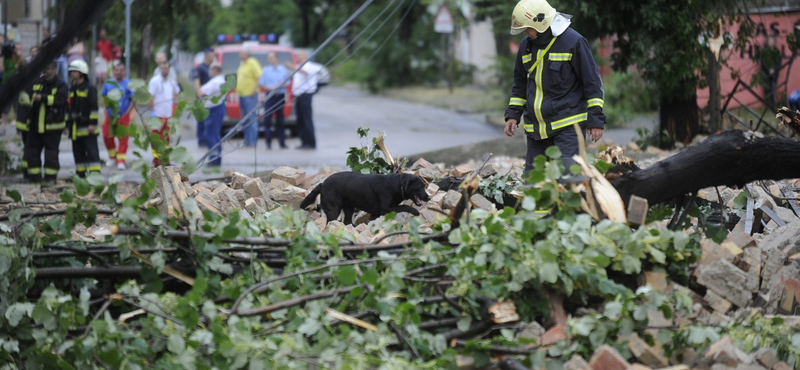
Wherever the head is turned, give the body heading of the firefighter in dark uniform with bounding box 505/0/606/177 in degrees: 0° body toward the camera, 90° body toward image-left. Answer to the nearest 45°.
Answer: approximately 45°

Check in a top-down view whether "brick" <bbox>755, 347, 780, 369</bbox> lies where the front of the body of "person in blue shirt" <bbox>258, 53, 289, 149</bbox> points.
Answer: yes

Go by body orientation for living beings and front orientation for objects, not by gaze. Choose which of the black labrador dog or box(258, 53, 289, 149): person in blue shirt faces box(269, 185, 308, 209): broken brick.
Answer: the person in blue shirt

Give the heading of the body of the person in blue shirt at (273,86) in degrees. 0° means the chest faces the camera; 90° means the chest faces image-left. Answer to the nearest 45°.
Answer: approximately 0°

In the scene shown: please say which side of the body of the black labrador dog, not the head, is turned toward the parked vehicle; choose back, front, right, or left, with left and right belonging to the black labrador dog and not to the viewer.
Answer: left

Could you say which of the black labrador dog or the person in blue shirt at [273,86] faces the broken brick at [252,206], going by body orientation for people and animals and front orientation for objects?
the person in blue shirt

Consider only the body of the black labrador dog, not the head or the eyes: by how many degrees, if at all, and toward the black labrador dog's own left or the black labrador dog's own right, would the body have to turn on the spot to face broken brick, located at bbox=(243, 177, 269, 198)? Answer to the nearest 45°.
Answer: approximately 135° to the black labrador dog's own left

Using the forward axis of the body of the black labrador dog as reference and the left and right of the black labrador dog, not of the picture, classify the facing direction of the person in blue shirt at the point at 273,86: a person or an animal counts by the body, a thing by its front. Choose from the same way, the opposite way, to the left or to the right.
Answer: to the right

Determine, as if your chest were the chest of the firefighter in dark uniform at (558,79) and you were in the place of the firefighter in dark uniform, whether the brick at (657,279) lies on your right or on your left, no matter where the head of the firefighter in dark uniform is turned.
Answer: on your left

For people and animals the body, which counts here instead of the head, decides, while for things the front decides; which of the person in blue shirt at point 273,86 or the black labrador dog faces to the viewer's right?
the black labrador dog

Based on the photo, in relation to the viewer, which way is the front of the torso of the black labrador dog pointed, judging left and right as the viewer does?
facing to the right of the viewer

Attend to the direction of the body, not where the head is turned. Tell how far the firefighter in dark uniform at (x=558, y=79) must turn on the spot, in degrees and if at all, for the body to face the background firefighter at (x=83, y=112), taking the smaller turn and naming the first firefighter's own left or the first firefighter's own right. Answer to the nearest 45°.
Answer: approximately 90° to the first firefighter's own right
